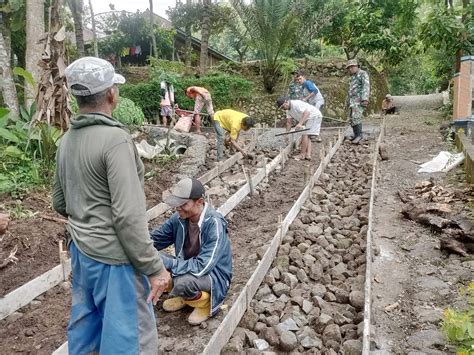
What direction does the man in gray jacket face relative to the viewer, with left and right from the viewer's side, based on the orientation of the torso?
facing away from the viewer and to the right of the viewer

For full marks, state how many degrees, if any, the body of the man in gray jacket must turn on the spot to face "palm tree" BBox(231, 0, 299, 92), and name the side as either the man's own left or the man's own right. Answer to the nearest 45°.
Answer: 0° — they already face it

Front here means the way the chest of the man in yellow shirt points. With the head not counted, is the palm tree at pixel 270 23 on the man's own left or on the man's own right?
on the man's own left

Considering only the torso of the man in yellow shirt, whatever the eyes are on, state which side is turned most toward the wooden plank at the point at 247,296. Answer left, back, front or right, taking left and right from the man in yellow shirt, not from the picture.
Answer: right

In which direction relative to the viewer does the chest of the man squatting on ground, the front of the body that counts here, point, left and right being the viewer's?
facing the viewer and to the left of the viewer

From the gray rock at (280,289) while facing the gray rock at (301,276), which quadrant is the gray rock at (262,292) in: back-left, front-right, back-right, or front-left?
back-left

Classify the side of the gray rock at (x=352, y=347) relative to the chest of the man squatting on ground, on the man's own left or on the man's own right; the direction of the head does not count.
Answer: on the man's own left

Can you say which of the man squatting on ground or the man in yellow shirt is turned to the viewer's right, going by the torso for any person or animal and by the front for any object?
the man in yellow shirt

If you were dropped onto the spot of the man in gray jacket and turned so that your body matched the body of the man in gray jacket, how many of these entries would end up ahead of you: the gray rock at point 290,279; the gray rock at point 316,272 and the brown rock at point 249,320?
3

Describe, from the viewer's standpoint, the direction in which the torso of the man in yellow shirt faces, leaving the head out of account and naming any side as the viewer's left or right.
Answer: facing to the right of the viewer

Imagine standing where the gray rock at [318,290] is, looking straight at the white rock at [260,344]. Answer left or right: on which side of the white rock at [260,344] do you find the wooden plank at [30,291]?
right

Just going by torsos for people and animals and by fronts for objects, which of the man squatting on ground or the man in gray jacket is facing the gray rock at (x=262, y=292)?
the man in gray jacket

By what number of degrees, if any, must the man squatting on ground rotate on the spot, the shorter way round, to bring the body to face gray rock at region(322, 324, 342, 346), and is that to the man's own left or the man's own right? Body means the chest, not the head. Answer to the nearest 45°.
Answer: approximately 135° to the man's own left

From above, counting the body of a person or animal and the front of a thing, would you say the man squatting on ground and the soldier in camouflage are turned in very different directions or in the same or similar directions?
same or similar directions
